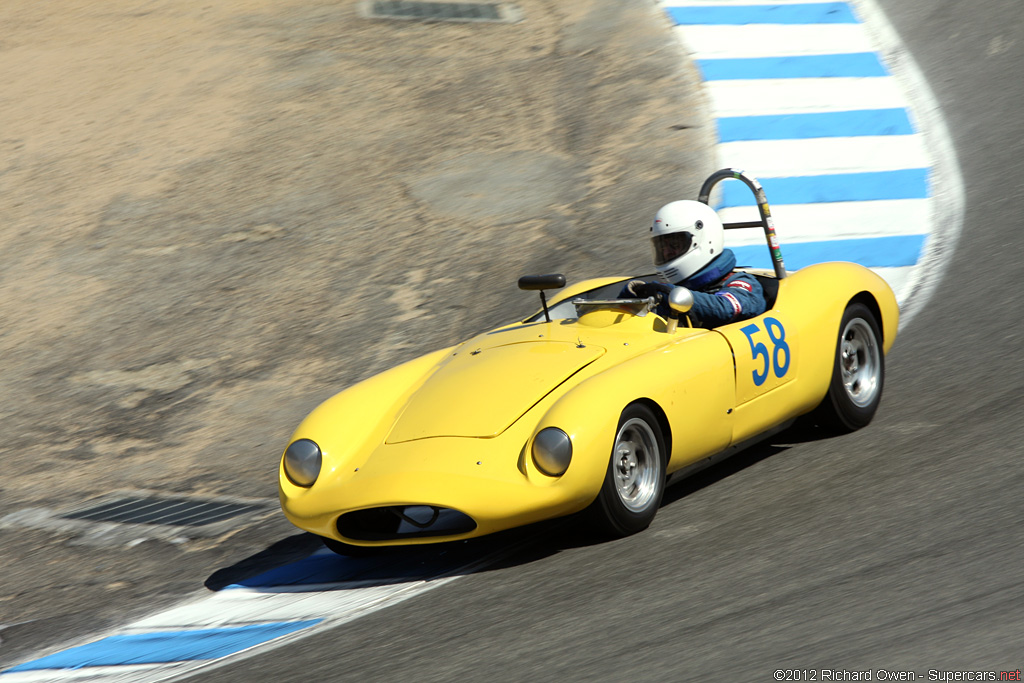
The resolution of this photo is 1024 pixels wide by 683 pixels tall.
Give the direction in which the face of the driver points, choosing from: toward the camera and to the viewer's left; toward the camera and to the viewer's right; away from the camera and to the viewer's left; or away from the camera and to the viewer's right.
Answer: toward the camera and to the viewer's left

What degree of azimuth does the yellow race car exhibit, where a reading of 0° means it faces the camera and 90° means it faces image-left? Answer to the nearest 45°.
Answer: approximately 45°

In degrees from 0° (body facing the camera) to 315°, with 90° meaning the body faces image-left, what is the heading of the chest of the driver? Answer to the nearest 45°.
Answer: approximately 45°
